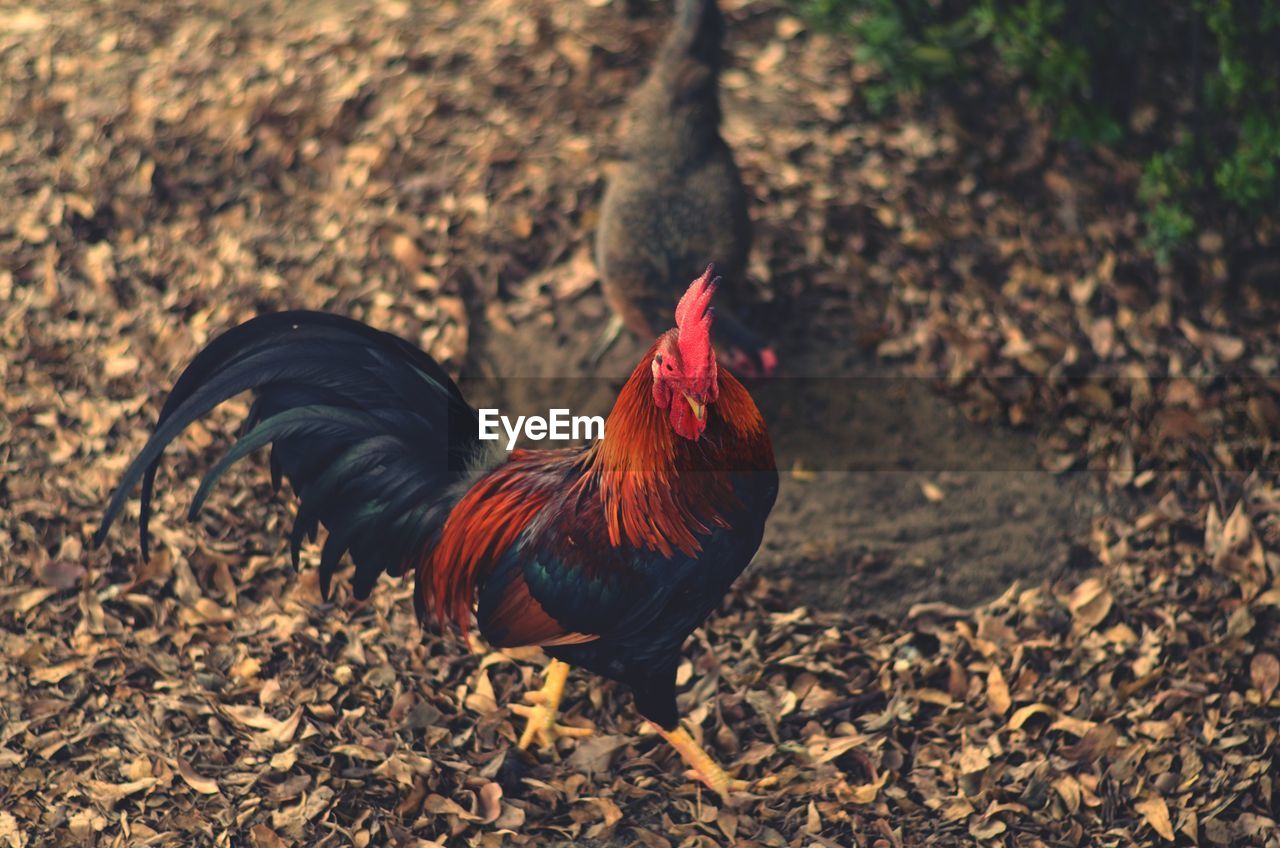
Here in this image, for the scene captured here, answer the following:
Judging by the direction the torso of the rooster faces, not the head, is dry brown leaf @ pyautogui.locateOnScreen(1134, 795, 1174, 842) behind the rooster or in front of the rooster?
in front

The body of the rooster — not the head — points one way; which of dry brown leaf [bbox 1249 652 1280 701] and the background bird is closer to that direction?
the dry brown leaf

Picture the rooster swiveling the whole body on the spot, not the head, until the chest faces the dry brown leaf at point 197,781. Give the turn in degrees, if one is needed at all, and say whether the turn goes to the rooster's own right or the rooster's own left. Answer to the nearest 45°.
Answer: approximately 135° to the rooster's own right

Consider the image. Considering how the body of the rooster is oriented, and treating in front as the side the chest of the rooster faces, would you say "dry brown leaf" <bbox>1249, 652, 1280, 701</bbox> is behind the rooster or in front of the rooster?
in front

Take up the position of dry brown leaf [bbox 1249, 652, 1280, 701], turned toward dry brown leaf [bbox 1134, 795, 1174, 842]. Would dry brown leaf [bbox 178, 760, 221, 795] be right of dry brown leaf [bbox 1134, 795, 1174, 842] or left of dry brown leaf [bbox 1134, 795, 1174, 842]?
right

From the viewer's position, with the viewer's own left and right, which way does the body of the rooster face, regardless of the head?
facing the viewer and to the right of the viewer

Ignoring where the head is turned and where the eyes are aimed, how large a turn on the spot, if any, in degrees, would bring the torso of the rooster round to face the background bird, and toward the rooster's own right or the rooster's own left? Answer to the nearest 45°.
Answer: approximately 90° to the rooster's own left
